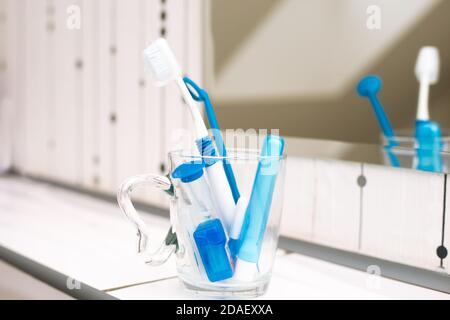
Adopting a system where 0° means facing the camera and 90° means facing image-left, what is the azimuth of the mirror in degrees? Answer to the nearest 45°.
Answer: approximately 45°
